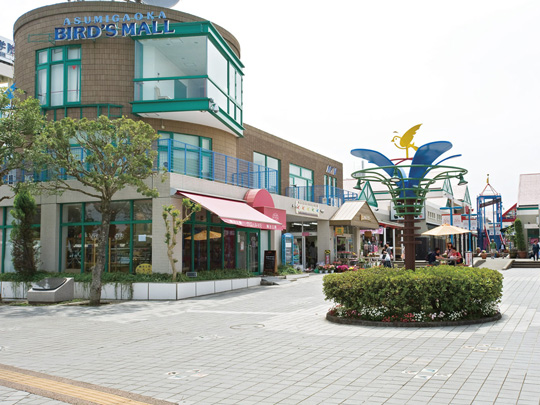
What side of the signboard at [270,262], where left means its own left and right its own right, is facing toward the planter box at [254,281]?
front

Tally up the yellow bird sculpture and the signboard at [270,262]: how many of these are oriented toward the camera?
1

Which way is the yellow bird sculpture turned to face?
to the viewer's left

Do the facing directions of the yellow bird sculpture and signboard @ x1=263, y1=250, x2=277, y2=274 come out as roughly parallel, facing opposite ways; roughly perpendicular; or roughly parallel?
roughly perpendicular

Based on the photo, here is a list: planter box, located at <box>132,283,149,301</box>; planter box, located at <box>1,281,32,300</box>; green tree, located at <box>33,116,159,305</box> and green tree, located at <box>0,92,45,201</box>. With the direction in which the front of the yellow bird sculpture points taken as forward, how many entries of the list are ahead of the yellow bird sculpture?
4

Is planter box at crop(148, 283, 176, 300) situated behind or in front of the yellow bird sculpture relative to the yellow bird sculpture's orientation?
in front

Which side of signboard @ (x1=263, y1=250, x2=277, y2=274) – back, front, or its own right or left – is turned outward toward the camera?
front

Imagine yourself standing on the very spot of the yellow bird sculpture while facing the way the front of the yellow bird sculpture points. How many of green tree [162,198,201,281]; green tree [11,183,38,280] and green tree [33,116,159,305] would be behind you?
0

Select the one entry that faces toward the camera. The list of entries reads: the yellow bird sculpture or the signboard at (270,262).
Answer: the signboard

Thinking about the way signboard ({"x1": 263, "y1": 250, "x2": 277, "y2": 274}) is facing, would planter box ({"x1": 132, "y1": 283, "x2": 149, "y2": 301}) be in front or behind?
in front

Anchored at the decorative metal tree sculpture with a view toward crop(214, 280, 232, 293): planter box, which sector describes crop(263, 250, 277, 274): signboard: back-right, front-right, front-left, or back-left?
front-right

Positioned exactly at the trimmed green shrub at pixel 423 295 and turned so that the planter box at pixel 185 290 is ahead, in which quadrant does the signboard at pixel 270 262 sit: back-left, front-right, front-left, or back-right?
front-right

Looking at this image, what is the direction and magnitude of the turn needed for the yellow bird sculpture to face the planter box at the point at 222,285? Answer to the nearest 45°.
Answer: approximately 45° to its right

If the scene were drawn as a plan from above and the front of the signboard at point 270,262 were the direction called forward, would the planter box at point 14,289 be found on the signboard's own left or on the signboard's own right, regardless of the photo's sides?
on the signboard's own right

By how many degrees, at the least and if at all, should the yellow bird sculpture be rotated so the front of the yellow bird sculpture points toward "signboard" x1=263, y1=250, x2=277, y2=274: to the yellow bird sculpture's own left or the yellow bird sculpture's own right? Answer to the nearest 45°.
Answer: approximately 45° to the yellow bird sculpture's own right
